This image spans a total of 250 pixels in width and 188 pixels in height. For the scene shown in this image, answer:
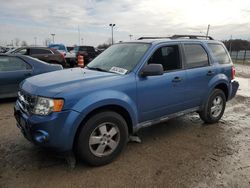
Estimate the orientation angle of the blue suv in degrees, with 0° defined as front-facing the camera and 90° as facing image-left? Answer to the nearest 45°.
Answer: approximately 45°

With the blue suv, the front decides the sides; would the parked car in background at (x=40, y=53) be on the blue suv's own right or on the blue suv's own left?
on the blue suv's own right

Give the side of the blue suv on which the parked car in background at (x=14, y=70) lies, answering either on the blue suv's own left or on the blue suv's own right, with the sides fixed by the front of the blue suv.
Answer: on the blue suv's own right

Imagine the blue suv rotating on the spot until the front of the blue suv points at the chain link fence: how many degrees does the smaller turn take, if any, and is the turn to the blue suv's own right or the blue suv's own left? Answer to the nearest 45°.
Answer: approximately 180°

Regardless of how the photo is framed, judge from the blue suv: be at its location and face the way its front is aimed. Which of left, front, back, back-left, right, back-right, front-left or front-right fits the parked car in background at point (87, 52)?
back-right

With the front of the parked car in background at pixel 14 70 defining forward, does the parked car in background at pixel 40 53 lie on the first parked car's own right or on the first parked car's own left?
on the first parked car's own right

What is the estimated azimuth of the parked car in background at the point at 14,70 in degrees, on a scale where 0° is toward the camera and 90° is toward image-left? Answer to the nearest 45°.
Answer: approximately 90°
